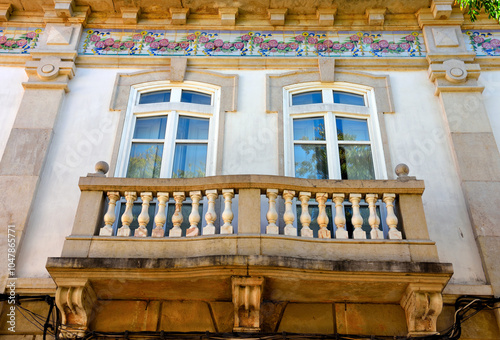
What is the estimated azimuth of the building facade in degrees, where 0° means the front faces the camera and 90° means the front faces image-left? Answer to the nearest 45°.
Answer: approximately 0°
